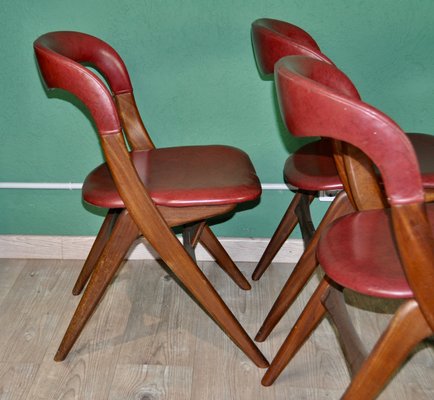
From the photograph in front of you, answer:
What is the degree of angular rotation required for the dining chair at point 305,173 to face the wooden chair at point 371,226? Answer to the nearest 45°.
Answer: approximately 45° to its right

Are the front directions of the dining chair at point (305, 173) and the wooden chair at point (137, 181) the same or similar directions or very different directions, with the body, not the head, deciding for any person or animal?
same or similar directions

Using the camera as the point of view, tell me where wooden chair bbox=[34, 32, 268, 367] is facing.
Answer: facing to the right of the viewer

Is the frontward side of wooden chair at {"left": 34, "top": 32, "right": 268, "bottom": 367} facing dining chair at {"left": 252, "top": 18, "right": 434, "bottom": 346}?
yes

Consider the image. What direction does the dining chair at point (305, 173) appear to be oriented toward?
to the viewer's right

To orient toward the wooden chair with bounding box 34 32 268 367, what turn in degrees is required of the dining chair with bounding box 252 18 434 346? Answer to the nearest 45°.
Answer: approximately 135° to its right

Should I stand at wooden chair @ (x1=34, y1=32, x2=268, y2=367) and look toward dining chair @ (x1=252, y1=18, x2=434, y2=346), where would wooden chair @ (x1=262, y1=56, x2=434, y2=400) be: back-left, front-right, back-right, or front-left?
front-right

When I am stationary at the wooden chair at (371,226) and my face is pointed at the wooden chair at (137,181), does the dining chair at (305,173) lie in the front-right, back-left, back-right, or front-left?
front-right

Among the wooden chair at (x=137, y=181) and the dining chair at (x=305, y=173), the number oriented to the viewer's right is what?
2

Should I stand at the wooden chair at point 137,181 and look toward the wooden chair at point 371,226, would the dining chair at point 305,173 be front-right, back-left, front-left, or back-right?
front-left
